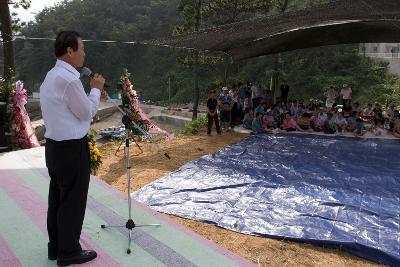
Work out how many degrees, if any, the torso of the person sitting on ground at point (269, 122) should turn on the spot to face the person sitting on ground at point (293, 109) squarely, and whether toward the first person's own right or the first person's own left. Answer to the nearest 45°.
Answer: approximately 135° to the first person's own left

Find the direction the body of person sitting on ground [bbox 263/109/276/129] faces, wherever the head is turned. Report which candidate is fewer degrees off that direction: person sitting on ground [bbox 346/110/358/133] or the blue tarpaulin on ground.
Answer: the blue tarpaulin on ground

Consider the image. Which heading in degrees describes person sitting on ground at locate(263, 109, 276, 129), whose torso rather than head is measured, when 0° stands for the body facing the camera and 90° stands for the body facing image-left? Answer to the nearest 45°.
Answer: approximately 0°

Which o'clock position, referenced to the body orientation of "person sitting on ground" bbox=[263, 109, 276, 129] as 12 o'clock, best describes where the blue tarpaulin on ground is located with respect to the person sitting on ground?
The blue tarpaulin on ground is roughly at 12 o'clock from the person sitting on ground.

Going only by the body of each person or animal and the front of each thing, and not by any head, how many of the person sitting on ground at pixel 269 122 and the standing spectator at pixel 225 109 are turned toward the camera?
2

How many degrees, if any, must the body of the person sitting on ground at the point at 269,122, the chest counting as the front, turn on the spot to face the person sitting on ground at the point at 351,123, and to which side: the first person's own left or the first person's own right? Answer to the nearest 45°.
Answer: approximately 90° to the first person's own left

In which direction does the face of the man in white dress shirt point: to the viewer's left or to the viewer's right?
to the viewer's right

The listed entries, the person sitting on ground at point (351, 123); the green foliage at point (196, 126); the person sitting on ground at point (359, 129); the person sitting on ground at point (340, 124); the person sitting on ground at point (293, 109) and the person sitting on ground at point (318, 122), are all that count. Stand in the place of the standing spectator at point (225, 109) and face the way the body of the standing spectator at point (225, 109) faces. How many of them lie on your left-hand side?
5

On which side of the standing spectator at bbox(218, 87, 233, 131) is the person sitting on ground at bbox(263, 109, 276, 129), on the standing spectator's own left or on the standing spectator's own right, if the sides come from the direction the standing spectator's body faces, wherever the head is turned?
on the standing spectator's own left
